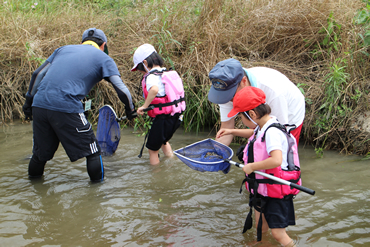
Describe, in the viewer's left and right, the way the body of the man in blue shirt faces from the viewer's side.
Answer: facing away from the viewer and to the right of the viewer

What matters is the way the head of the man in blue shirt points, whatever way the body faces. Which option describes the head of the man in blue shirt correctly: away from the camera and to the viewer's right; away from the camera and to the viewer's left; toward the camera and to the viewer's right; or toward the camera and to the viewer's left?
away from the camera and to the viewer's right

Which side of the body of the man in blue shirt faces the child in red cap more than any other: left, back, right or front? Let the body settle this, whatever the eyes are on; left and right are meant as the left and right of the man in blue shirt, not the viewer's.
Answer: right

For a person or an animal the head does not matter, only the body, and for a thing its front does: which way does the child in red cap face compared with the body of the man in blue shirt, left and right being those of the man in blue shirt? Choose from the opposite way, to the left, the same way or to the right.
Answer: to the left

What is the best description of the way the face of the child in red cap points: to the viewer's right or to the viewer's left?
to the viewer's left

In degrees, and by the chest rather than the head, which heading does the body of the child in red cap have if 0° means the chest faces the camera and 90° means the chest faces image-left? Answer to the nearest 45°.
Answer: approximately 90°

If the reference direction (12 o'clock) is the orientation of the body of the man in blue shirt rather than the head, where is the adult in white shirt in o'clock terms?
The adult in white shirt is roughly at 3 o'clock from the man in blue shirt.

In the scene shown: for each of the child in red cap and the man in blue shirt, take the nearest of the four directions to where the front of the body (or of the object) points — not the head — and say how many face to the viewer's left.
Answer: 1
